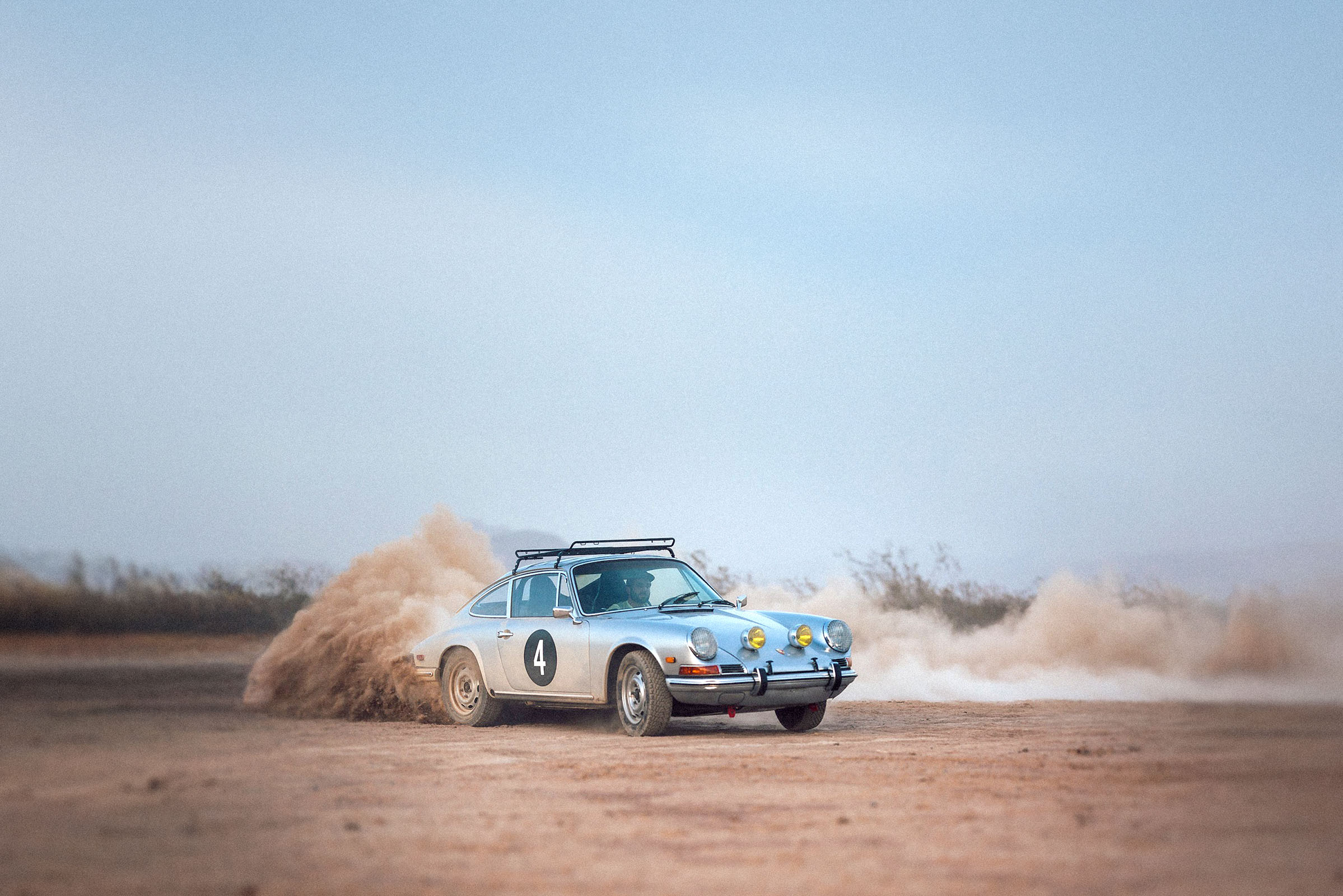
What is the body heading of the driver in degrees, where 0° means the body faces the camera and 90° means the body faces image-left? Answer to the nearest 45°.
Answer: approximately 315°

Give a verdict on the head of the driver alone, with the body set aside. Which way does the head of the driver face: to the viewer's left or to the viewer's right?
to the viewer's right
